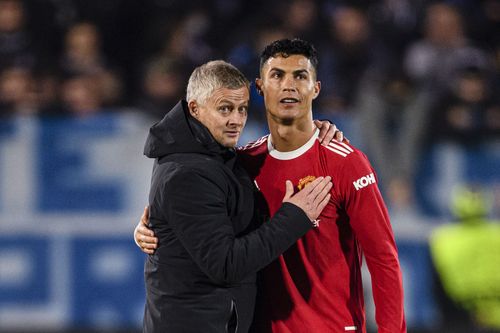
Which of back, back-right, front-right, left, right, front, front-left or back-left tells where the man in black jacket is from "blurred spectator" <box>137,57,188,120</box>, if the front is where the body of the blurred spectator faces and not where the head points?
front

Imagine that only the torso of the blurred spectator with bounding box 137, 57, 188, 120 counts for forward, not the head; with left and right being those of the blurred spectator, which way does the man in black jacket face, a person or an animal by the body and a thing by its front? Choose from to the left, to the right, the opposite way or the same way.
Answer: to the left

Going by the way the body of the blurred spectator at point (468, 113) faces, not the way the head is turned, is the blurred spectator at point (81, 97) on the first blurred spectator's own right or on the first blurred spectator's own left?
on the first blurred spectator's own right

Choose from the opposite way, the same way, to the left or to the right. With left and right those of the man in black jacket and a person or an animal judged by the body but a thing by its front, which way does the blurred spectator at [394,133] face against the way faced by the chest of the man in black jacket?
to the right

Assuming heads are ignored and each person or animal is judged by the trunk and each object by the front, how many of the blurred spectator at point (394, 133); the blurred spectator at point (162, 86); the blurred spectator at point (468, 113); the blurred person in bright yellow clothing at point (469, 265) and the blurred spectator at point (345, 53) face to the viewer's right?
0

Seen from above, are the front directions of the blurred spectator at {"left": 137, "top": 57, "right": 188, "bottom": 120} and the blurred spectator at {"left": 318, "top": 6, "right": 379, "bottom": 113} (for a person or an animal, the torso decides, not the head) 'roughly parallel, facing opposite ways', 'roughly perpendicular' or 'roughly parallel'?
roughly parallel

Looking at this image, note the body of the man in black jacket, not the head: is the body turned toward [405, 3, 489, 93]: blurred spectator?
no

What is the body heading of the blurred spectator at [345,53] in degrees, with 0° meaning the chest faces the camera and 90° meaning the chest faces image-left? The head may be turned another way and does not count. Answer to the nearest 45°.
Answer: approximately 0°

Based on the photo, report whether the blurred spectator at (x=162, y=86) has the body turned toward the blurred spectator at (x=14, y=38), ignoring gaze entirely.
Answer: no

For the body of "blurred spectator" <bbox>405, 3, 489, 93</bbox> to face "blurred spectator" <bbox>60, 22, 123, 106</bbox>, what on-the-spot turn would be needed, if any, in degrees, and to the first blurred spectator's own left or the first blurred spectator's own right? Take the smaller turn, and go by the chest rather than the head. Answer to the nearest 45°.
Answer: approximately 90° to the first blurred spectator's own right

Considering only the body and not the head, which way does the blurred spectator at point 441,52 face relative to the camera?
toward the camera

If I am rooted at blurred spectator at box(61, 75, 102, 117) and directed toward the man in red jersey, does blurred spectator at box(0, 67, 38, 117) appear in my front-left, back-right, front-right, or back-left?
back-right

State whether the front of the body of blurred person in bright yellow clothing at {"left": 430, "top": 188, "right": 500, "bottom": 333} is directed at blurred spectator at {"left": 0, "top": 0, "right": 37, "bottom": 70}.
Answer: no

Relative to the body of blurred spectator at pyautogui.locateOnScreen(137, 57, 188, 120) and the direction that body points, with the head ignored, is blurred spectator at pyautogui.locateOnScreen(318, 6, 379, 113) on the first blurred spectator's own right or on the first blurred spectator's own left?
on the first blurred spectator's own left

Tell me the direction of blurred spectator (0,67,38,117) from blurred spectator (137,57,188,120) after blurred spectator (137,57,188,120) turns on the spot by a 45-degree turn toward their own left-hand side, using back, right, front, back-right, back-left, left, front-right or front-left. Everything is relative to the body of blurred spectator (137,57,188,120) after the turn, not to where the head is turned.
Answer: back-right

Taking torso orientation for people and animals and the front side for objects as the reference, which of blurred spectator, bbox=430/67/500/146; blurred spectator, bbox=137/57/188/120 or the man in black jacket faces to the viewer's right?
the man in black jacket

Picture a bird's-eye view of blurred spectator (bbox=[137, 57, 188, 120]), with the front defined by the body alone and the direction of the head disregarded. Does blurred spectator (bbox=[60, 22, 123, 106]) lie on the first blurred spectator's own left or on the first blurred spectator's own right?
on the first blurred spectator's own right
